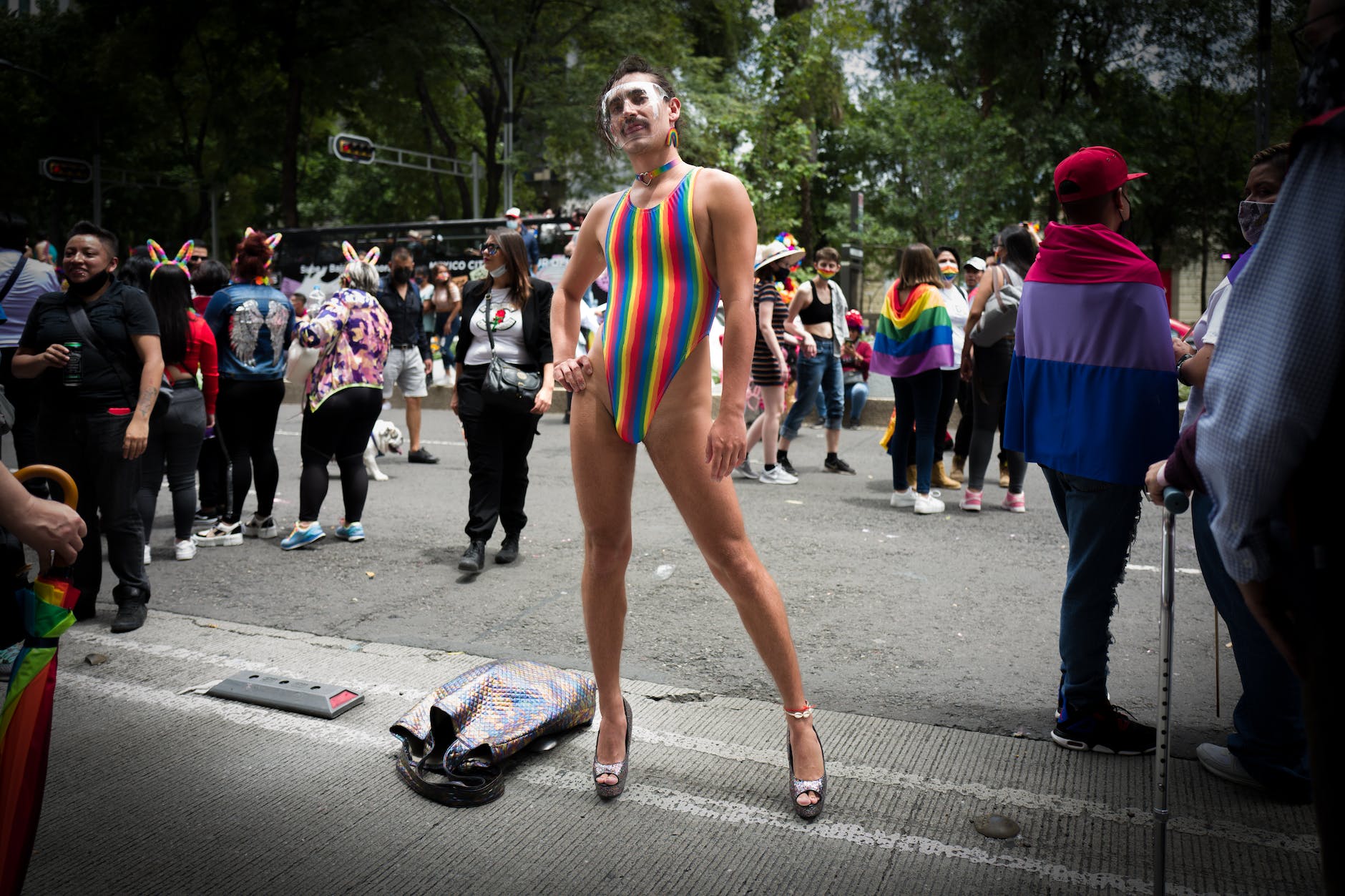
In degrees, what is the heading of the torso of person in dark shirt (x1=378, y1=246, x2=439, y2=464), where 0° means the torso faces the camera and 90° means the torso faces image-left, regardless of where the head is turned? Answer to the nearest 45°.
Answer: approximately 0°

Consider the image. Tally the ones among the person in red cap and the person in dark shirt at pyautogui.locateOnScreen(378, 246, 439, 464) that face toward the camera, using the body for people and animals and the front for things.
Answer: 1

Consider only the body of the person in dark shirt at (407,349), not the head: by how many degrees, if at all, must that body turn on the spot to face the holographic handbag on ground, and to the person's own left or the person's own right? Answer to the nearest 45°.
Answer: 0° — they already face it

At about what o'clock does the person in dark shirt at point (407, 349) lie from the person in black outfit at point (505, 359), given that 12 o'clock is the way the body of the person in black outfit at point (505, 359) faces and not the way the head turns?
the person in dark shirt at point (407, 349) is roughly at 4 o'clock from the person in black outfit at point (505, 359).

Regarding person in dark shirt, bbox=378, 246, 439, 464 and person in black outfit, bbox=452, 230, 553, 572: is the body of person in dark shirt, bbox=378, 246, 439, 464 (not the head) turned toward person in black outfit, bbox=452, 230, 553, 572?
yes

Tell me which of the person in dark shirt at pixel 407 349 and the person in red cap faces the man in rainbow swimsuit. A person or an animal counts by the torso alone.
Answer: the person in dark shirt
